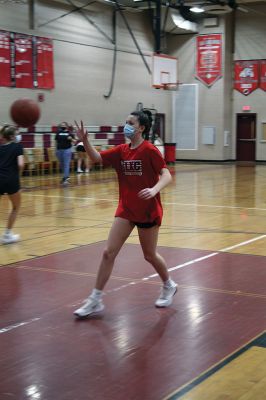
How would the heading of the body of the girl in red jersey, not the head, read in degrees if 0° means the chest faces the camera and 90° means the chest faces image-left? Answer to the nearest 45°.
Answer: approximately 45°

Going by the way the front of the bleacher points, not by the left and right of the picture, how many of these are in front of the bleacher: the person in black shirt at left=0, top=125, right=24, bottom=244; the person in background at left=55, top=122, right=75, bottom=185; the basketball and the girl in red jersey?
4

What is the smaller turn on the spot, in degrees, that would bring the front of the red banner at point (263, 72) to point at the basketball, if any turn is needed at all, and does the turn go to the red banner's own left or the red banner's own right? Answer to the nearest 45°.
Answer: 0° — it already faces it

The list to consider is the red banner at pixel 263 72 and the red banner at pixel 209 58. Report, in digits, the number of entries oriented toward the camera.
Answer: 2

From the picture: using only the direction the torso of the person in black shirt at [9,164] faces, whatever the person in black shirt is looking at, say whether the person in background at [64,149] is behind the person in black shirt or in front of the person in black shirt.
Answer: in front

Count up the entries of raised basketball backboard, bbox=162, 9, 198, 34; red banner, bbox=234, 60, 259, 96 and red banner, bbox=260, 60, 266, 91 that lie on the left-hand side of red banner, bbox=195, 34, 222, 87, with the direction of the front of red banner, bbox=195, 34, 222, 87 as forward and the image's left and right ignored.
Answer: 2

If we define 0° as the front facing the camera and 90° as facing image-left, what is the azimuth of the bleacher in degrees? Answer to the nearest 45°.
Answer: approximately 0°

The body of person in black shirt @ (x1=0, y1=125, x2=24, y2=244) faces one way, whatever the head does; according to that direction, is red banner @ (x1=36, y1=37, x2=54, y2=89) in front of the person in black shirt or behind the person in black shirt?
in front

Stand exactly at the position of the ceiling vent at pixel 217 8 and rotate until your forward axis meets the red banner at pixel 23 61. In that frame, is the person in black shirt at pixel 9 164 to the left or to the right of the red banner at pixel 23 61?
left
